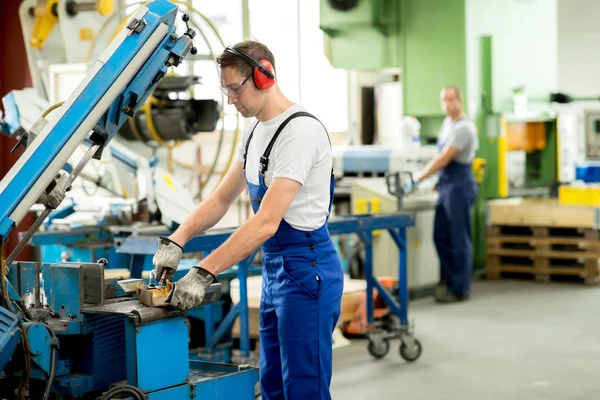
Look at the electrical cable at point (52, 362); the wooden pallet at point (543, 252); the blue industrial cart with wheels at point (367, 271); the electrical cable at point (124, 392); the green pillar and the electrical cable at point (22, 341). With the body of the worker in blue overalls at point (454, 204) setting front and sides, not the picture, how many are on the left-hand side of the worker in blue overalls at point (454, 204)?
4

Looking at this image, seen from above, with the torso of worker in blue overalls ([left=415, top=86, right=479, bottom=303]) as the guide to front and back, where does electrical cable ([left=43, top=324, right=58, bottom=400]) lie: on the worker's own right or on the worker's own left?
on the worker's own left

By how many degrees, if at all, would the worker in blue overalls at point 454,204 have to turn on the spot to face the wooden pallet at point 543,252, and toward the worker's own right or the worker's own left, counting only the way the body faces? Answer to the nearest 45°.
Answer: approximately 135° to the worker's own right

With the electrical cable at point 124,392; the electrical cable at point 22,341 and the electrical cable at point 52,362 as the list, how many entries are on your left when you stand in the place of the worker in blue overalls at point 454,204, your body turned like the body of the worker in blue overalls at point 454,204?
3

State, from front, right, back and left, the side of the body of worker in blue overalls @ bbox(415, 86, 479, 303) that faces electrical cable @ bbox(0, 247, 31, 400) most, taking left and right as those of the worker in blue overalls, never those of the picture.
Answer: left

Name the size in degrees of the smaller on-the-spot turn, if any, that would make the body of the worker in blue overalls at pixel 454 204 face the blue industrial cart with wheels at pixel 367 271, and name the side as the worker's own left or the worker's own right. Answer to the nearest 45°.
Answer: approximately 90° to the worker's own left

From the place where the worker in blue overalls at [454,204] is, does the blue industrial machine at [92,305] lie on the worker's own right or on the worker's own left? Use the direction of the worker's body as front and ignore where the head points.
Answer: on the worker's own left

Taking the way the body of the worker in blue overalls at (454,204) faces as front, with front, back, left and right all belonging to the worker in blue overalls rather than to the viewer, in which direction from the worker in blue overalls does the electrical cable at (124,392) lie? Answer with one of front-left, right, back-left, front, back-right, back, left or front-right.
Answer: left

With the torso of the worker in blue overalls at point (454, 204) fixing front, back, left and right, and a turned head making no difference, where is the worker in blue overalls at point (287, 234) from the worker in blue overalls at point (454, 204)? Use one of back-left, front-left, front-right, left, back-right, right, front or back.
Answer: left

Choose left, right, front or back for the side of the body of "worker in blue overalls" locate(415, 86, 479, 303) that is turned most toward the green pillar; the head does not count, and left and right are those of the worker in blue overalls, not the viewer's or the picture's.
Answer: right

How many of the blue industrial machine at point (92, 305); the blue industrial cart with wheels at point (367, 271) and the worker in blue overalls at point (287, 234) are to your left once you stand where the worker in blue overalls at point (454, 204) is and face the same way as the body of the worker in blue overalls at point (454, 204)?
3

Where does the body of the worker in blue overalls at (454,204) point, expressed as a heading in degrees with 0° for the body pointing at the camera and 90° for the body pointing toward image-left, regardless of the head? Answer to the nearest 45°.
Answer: approximately 90°

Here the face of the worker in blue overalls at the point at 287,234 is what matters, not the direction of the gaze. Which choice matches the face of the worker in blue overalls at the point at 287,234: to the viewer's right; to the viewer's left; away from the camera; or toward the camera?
to the viewer's left
